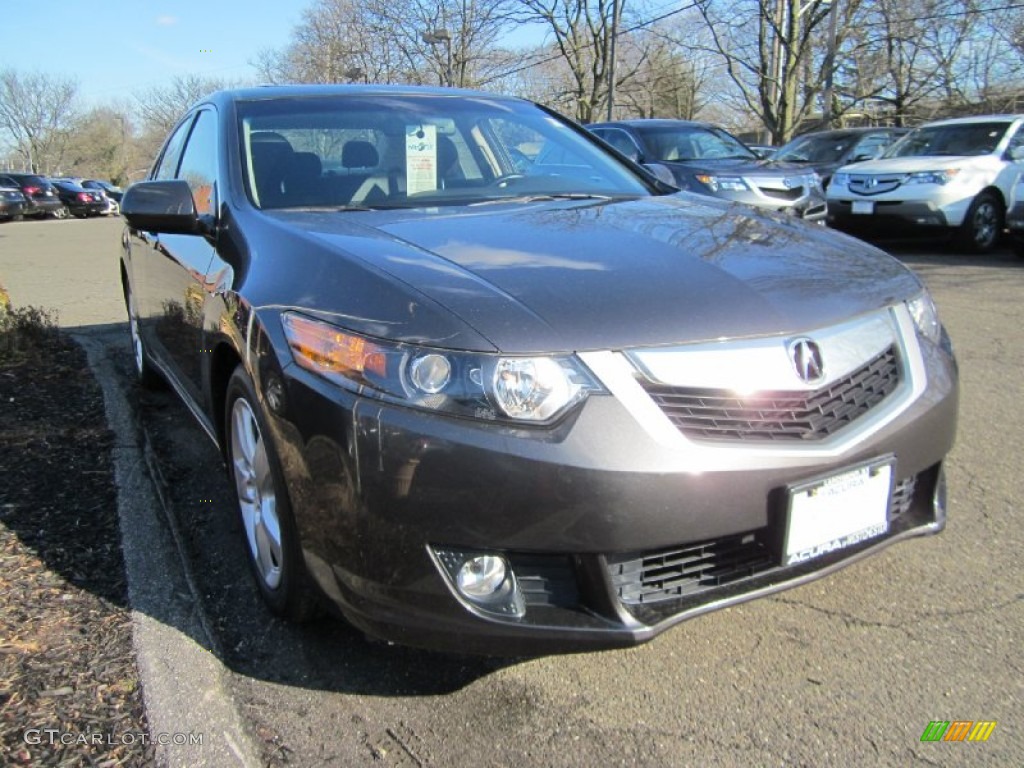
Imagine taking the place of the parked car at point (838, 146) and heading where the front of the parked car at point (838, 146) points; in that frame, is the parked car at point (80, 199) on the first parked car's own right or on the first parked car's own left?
on the first parked car's own right

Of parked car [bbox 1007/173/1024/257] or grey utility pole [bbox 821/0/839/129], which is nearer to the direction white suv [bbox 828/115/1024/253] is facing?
the parked car

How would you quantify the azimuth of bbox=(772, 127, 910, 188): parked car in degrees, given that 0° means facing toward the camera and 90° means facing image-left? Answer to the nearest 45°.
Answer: approximately 45°

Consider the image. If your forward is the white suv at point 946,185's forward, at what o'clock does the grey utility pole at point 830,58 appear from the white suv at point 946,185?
The grey utility pole is roughly at 4 o'clock from the white suv.

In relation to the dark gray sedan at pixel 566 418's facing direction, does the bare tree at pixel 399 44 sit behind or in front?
behind

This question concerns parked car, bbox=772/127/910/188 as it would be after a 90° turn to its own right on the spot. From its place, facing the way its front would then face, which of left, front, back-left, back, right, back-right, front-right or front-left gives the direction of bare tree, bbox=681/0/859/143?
front-right

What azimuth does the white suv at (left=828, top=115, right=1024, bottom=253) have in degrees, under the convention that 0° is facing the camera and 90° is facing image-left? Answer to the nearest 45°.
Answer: approximately 45°

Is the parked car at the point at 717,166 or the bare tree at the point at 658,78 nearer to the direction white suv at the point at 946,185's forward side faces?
the parked car
